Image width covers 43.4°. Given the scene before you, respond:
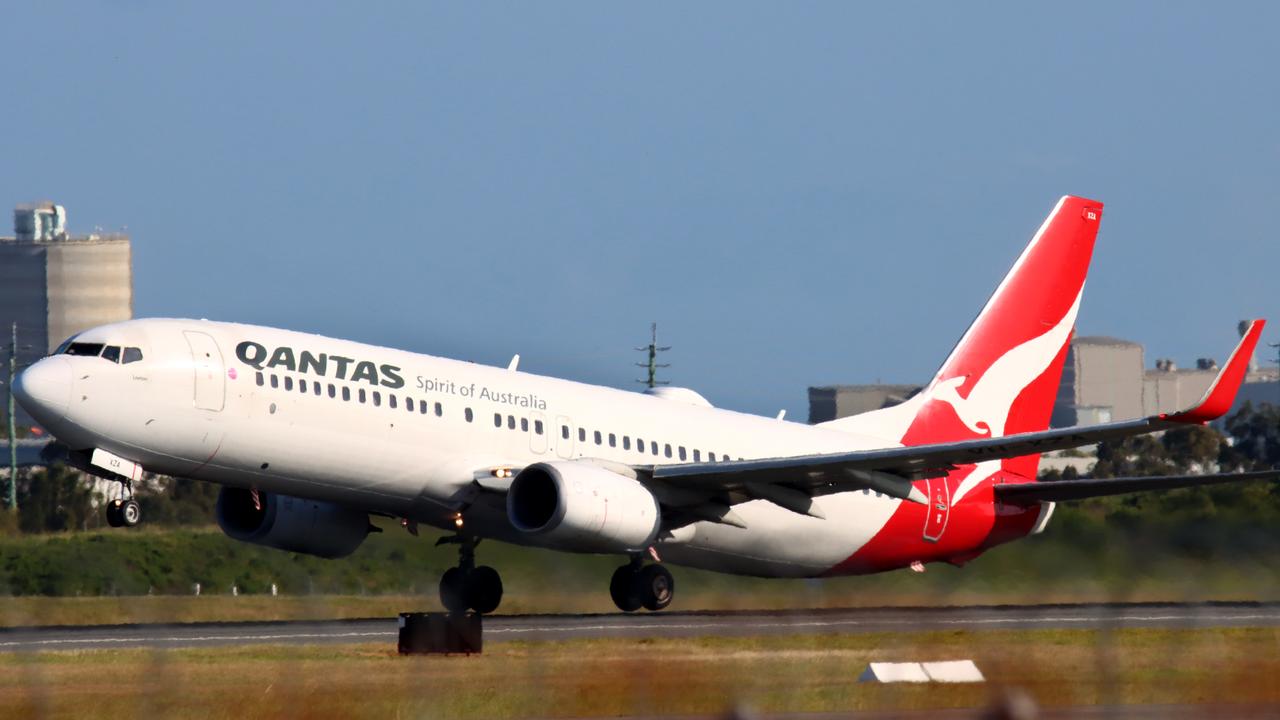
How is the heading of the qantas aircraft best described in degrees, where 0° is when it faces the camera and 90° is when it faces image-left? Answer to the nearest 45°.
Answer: approximately 45°
